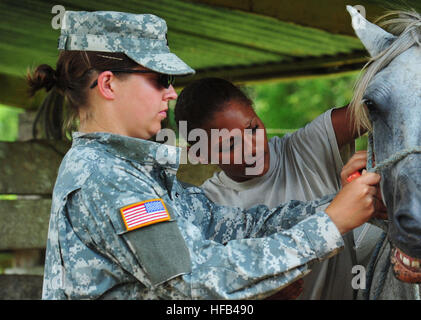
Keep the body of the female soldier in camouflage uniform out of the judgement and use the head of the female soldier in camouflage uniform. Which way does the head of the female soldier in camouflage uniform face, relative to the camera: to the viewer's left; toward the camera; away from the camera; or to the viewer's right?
to the viewer's right

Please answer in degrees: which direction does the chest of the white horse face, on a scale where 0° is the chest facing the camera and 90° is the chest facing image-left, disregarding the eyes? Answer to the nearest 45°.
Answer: approximately 0°

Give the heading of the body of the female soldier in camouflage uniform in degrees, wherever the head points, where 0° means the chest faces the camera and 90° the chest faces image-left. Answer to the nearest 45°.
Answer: approximately 270°

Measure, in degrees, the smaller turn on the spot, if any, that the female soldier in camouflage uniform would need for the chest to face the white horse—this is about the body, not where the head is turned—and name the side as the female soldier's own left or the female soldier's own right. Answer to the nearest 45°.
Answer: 0° — they already face it
